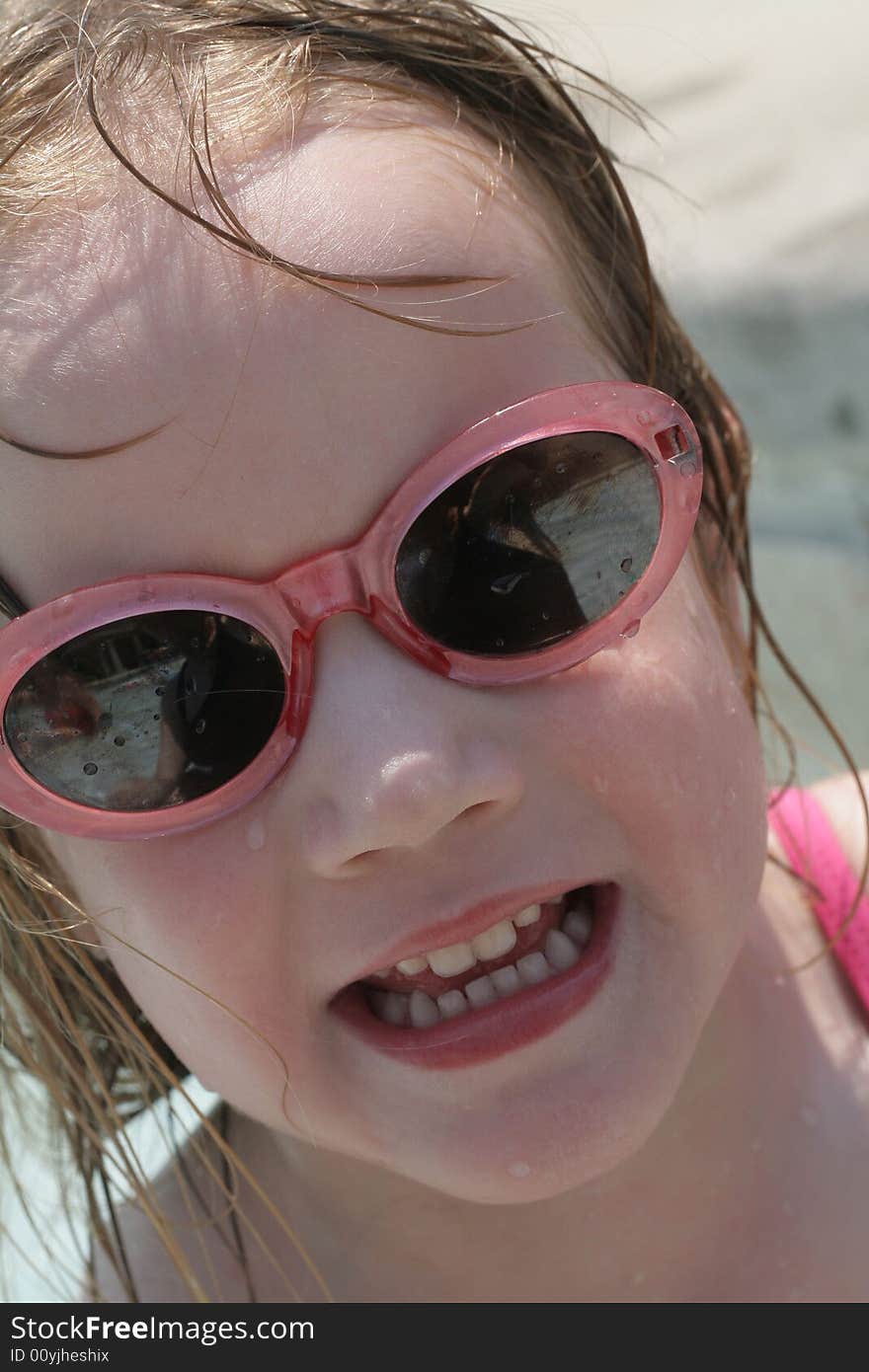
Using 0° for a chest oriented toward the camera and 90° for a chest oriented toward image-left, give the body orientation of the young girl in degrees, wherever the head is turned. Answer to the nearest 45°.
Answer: approximately 0°
